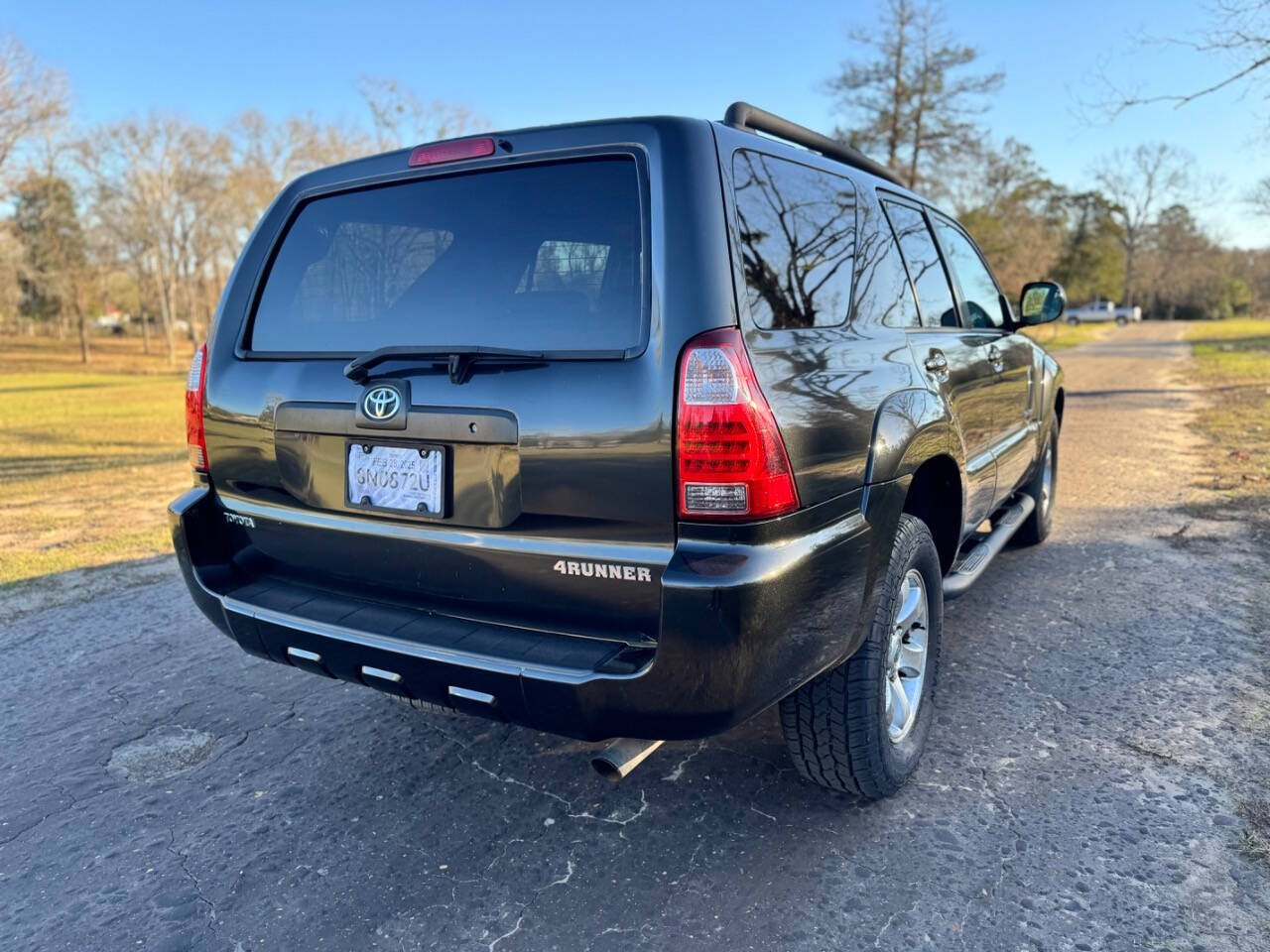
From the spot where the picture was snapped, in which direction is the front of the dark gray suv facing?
facing away from the viewer and to the right of the viewer

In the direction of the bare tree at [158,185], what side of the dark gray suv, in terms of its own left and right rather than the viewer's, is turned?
left
